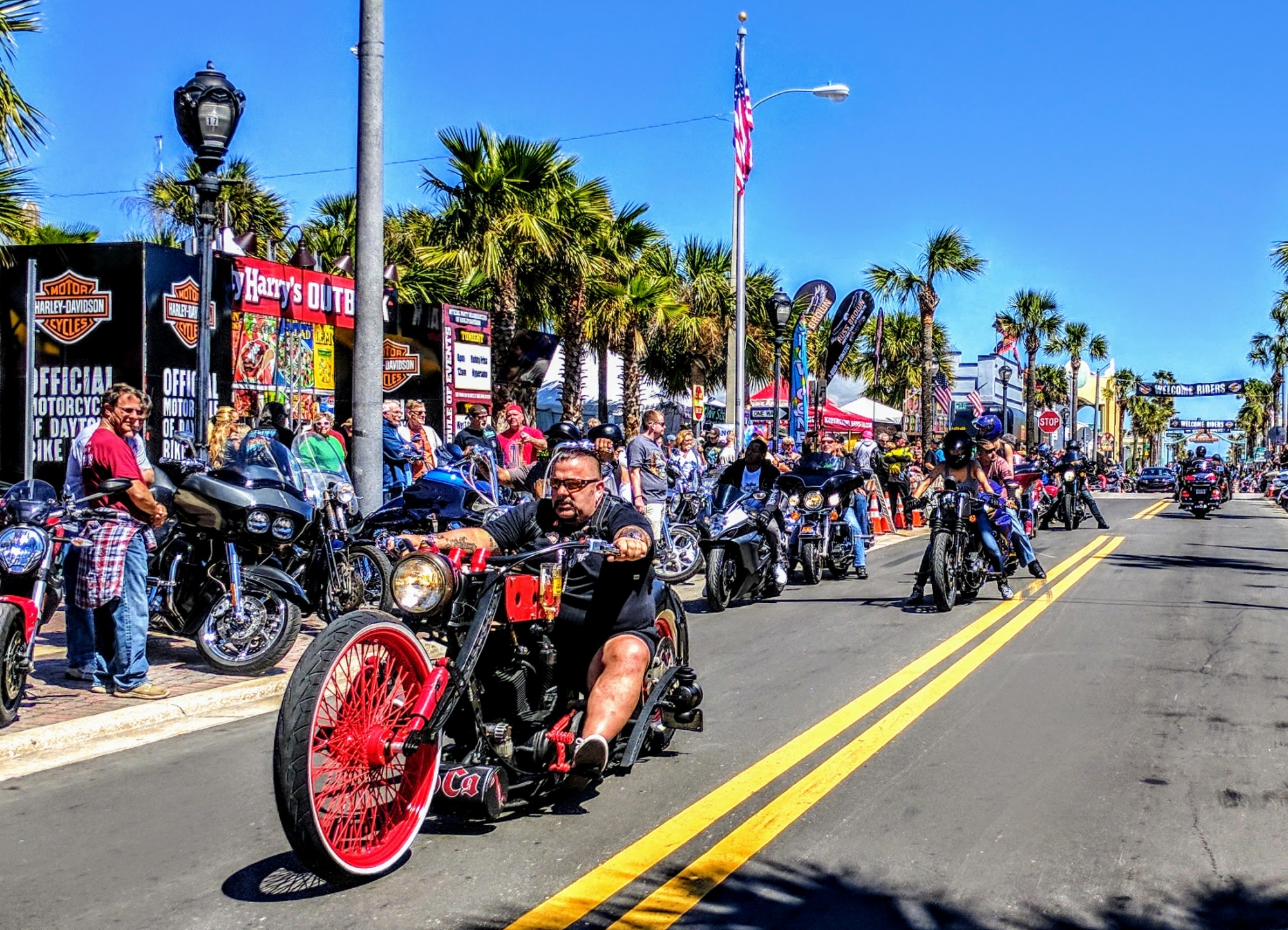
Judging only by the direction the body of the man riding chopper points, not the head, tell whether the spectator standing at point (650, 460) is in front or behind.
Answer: behind

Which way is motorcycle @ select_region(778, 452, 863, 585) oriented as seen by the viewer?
toward the camera

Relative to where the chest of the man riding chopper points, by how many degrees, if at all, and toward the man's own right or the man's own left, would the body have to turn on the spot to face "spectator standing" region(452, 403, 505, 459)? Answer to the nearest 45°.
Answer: approximately 135° to the man's own right

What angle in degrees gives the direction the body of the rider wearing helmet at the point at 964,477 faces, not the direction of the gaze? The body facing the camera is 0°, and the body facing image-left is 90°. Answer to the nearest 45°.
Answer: approximately 0°

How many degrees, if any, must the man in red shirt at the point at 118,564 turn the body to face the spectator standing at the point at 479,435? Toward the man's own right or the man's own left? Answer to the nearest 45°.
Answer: approximately 45° to the man's own left

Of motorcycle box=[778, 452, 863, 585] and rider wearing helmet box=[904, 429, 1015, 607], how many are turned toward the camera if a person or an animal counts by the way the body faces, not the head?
2

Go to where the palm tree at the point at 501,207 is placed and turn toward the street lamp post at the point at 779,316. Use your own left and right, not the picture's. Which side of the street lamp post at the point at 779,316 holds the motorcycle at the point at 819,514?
right

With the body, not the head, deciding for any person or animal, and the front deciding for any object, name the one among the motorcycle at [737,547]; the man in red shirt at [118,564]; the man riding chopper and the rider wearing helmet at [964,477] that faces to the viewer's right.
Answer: the man in red shirt

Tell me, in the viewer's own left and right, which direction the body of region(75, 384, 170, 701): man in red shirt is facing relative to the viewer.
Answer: facing to the right of the viewer

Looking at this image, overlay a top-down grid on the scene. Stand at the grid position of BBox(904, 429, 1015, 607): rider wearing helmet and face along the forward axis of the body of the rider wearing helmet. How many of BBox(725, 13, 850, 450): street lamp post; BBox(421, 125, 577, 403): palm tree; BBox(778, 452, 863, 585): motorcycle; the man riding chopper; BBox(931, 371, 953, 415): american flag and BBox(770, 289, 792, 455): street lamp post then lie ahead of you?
1

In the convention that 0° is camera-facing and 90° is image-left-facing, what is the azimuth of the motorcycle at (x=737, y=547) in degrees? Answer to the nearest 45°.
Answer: approximately 45°

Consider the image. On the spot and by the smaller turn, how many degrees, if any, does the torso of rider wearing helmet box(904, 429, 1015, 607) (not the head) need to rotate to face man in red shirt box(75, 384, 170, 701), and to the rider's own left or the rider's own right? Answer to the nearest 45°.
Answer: approximately 45° to the rider's own right

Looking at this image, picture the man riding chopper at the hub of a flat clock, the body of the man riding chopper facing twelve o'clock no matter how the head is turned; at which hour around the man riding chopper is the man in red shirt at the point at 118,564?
The man in red shirt is roughly at 3 o'clock from the man riding chopper.
